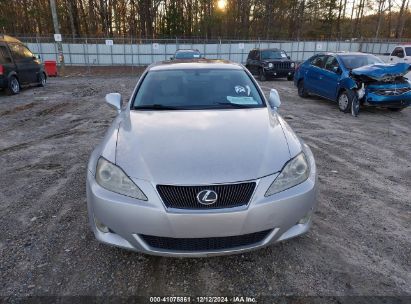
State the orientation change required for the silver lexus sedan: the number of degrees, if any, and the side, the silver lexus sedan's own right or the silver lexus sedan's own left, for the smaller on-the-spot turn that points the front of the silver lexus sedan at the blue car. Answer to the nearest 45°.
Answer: approximately 135° to the silver lexus sedan's own left

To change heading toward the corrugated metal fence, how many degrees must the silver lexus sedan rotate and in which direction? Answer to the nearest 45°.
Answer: approximately 180°

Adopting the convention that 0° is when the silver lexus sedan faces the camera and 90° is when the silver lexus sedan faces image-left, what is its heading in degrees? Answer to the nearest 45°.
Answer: approximately 0°

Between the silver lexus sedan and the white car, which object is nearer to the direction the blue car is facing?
the silver lexus sedan

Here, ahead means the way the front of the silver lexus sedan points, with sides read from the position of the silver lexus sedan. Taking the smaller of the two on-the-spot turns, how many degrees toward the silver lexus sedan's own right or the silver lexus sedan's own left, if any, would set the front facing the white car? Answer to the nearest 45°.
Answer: approximately 135° to the silver lexus sedan's own left

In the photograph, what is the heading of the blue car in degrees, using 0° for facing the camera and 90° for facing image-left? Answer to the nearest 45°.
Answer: approximately 315°

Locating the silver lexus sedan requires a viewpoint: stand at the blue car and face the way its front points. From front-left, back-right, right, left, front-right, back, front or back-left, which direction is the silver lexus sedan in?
front-right

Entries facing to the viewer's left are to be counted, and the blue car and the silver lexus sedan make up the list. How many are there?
0

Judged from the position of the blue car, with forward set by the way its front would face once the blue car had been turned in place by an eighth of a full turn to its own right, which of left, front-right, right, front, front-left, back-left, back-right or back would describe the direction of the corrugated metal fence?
back-right
